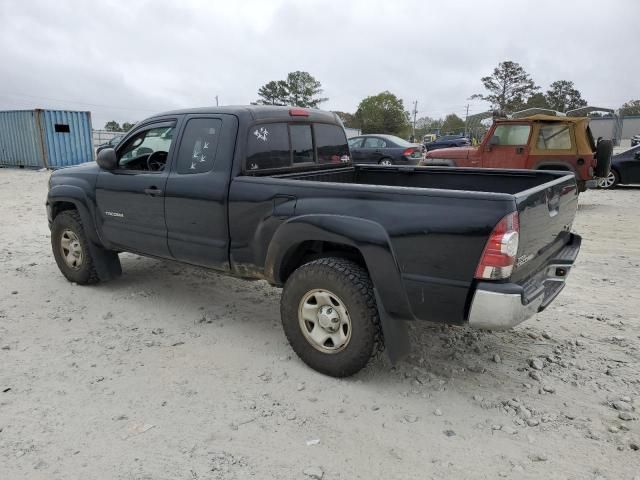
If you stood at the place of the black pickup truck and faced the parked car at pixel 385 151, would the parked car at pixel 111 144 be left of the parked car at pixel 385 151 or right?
left

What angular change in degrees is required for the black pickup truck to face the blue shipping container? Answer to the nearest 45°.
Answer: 0° — it already faces it

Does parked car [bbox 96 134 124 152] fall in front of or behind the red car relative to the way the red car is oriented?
in front

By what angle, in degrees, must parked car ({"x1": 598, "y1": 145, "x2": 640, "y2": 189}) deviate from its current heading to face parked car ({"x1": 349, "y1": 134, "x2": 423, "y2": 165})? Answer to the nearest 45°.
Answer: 0° — it already faces it

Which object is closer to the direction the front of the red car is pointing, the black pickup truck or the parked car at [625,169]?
the black pickup truck

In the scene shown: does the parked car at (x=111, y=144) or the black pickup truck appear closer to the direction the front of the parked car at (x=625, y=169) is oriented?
the parked car

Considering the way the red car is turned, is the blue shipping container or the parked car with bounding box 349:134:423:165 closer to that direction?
the blue shipping container

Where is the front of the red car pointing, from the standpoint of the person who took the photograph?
facing to the left of the viewer

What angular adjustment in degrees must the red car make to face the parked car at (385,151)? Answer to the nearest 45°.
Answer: approximately 45° to its right

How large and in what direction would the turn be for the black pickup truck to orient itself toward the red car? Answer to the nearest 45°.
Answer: approximately 90° to its right

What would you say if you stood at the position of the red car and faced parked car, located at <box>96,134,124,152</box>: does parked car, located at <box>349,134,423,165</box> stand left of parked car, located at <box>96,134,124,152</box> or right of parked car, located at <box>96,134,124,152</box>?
right

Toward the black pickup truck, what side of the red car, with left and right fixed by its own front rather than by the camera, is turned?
left

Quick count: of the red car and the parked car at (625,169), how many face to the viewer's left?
2

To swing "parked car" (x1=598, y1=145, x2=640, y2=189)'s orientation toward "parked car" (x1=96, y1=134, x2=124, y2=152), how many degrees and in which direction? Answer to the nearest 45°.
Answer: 0° — it already faces it

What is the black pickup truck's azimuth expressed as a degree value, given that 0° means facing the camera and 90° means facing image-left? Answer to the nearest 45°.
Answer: approximately 135°

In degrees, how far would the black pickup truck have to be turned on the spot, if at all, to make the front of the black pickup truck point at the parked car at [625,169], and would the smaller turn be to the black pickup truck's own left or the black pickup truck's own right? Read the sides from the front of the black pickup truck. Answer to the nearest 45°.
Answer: approximately 90° to the black pickup truck's own right

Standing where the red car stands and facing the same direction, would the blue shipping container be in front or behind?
in front

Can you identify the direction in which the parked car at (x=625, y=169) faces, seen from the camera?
facing to the left of the viewer
